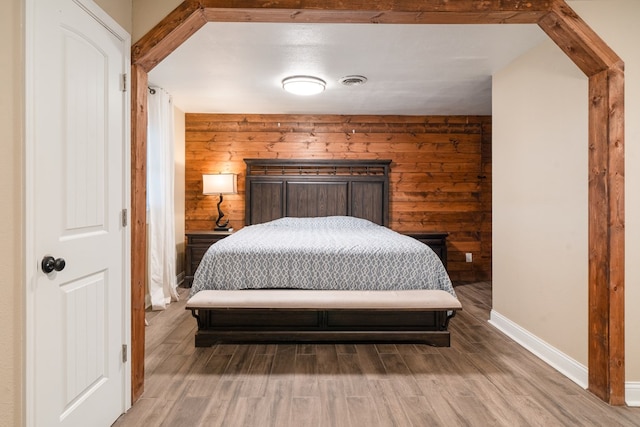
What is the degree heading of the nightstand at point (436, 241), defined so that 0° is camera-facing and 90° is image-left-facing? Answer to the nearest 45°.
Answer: approximately 0°

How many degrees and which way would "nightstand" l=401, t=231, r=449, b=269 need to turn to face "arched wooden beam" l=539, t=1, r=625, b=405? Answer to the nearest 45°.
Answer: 0° — it already faces it

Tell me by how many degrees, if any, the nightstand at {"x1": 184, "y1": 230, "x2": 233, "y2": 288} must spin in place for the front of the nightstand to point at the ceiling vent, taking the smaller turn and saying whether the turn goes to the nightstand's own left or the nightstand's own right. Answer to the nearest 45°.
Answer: approximately 45° to the nightstand's own left

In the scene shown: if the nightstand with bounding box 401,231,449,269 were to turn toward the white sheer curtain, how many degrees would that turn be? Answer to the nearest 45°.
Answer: approximately 45° to its right

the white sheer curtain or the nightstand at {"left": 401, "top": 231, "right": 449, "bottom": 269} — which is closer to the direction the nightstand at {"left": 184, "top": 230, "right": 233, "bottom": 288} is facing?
the white sheer curtain

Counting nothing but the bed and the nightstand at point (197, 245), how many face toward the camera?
2

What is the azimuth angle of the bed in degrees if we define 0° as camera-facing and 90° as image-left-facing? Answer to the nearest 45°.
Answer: approximately 0°
